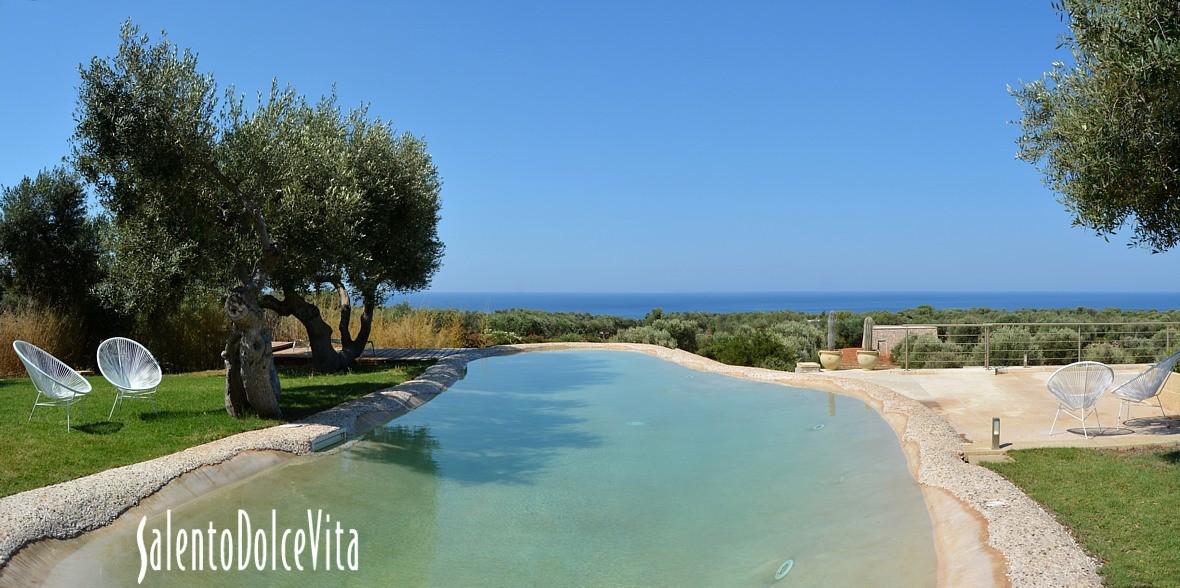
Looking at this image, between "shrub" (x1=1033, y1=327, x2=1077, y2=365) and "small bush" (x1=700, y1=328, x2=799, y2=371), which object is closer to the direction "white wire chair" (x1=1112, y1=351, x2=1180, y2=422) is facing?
the small bush

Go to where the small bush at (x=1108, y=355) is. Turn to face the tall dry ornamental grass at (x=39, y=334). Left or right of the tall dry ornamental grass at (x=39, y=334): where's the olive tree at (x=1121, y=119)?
left

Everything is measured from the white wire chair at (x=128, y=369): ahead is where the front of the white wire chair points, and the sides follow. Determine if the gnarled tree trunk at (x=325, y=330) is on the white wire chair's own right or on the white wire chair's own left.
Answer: on the white wire chair's own left

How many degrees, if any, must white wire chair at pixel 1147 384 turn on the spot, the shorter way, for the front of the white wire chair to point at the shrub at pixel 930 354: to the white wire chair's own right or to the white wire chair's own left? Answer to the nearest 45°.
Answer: approximately 45° to the white wire chair's own right

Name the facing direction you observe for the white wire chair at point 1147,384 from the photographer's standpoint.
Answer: facing to the left of the viewer

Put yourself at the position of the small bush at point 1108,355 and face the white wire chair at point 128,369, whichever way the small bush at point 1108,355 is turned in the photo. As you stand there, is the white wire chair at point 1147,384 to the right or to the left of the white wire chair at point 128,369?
left

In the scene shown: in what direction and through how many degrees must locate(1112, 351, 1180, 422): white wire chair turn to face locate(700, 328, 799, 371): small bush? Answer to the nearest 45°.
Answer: approximately 45° to its right

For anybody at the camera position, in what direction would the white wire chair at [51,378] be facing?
facing to the right of the viewer

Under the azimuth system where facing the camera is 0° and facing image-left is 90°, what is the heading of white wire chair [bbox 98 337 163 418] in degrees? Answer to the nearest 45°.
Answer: approximately 315°

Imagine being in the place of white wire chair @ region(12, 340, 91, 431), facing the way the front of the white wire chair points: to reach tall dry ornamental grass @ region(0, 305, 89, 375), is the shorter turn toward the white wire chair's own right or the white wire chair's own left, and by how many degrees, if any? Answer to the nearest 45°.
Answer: approximately 90° to the white wire chair's own left
